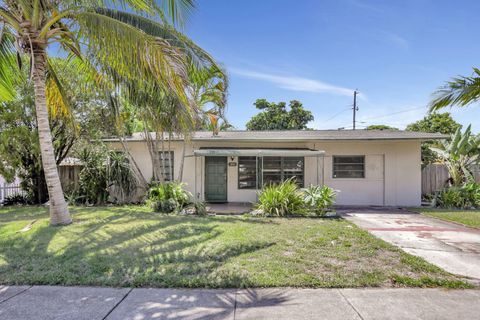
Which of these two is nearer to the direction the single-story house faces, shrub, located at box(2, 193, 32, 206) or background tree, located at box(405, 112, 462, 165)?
the shrub

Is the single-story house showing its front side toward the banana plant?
no

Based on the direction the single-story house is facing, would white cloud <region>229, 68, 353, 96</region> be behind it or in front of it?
behind

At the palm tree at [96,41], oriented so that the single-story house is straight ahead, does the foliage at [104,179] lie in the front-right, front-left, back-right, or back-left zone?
front-left

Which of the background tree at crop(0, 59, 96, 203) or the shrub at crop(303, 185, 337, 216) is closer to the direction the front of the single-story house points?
the shrub

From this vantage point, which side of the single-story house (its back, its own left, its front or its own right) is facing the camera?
front

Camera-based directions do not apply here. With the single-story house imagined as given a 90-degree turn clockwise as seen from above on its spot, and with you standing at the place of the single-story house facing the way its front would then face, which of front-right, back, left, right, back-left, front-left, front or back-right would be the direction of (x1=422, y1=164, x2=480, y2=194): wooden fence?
back

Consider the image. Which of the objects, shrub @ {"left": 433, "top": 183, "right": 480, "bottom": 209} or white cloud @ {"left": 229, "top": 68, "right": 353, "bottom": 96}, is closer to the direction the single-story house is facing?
the shrub

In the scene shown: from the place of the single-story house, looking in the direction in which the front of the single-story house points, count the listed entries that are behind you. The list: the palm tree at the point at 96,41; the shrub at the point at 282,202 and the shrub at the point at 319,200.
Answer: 0

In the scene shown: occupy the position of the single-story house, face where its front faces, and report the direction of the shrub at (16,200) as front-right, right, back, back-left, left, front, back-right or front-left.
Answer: right

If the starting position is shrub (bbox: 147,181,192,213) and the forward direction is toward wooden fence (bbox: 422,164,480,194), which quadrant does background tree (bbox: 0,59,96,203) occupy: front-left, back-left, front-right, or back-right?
back-left

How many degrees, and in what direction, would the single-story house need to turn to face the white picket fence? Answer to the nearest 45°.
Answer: approximately 90° to its right

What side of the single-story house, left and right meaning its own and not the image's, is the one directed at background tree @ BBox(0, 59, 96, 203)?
right

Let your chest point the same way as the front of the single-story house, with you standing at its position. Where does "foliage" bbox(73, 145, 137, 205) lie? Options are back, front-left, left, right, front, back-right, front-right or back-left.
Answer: right

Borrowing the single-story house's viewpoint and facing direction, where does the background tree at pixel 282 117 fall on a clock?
The background tree is roughly at 6 o'clock from the single-story house.

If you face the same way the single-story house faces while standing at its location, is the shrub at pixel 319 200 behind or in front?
in front

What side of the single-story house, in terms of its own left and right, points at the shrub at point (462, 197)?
left

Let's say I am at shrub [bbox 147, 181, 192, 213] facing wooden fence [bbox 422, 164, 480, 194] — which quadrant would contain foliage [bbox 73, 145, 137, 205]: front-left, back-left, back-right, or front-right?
back-left

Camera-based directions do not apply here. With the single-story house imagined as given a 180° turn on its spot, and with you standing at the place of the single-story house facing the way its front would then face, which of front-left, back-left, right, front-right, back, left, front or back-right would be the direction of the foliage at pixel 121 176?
left

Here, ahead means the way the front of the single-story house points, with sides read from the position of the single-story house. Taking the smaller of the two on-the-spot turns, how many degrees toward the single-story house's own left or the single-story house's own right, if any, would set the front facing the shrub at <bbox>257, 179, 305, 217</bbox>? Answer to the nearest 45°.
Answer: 0° — it already faces it

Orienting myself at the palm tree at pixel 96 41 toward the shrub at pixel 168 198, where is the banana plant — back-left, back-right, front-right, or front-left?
front-right
